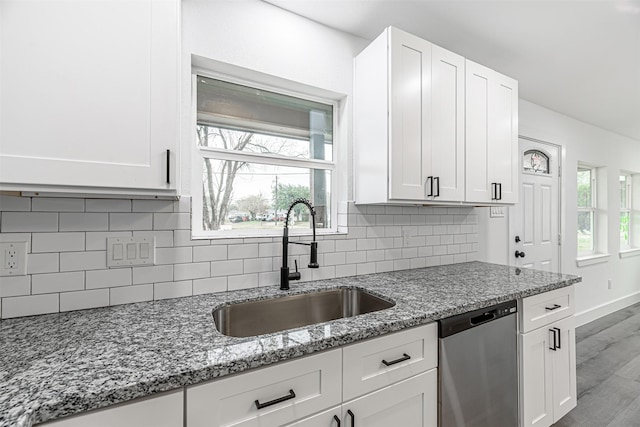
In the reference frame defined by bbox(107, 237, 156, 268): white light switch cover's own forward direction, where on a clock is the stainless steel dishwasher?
The stainless steel dishwasher is roughly at 10 o'clock from the white light switch cover.

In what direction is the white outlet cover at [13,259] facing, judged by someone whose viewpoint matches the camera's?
facing the viewer

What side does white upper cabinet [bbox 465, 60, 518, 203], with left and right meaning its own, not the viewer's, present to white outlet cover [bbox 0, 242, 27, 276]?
right

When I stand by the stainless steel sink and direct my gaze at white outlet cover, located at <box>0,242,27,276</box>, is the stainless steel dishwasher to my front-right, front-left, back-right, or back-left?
back-left

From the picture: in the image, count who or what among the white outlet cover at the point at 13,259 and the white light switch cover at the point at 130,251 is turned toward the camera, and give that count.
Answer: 2

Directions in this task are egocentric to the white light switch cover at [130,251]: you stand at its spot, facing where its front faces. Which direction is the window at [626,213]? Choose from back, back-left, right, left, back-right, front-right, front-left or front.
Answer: left

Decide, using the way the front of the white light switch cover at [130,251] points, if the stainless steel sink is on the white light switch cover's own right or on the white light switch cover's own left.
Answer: on the white light switch cover's own left

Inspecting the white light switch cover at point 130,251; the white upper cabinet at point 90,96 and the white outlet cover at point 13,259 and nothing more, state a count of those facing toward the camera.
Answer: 3

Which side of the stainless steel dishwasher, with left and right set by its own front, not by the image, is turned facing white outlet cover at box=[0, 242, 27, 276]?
right

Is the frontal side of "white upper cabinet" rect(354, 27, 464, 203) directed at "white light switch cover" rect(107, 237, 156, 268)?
no

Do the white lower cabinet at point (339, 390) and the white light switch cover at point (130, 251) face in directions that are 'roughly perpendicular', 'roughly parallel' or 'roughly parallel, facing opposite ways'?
roughly parallel

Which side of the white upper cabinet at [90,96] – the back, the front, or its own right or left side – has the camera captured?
front

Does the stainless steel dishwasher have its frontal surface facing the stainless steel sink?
no

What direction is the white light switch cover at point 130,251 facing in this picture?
toward the camera

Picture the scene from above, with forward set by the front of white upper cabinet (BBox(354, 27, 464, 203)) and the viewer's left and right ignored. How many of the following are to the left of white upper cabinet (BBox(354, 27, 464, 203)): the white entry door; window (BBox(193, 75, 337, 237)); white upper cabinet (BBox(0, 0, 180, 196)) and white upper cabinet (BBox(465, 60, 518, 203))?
2

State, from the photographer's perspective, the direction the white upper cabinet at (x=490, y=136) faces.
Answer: facing the viewer and to the right of the viewer

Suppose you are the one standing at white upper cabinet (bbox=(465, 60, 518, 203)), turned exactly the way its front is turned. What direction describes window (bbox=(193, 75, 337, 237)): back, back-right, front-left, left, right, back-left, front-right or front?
right

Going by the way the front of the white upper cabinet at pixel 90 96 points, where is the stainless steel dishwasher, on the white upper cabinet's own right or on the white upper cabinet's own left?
on the white upper cabinet's own left

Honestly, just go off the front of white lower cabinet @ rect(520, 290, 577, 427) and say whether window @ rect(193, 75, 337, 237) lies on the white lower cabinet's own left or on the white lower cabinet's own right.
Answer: on the white lower cabinet's own right

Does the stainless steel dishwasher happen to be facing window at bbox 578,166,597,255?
no
